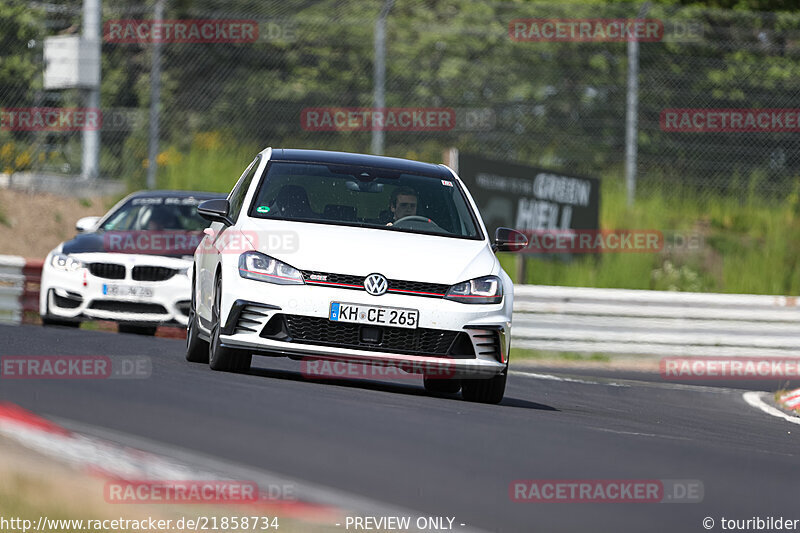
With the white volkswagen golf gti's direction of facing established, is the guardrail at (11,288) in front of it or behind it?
behind

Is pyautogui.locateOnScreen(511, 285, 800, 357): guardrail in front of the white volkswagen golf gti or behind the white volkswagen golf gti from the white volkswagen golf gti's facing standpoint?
behind

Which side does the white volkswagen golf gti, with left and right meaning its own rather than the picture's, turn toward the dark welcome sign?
back

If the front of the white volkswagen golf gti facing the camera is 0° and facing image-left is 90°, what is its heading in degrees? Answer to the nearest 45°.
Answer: approximately 0°

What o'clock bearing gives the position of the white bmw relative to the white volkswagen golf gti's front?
The white bmw is roughly at 5 o'clock from the white volkswagen golf gti.
